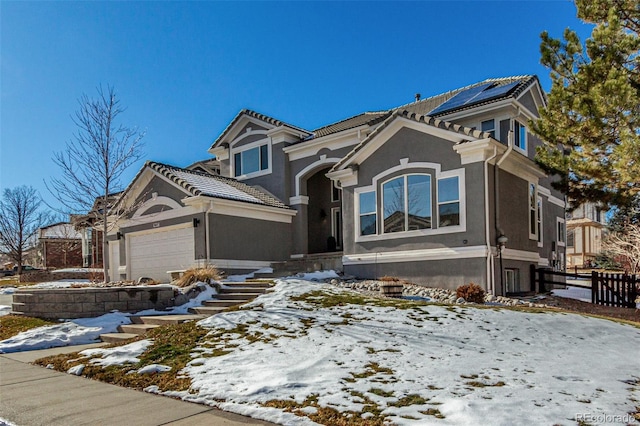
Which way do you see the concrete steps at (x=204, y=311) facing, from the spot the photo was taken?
facing the viewer and to the left of the viewer

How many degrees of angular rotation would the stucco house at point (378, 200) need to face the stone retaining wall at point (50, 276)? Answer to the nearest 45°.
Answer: approximately 90° to its right

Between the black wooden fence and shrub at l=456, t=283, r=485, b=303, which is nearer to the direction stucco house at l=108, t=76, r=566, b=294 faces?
the shrub

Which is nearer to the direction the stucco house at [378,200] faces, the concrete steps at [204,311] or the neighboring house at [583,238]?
the concrete steps

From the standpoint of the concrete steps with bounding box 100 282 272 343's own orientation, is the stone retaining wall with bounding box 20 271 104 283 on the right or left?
on its right

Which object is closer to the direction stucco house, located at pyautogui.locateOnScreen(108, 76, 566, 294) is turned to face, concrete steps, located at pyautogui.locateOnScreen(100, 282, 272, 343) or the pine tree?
the concrete steps

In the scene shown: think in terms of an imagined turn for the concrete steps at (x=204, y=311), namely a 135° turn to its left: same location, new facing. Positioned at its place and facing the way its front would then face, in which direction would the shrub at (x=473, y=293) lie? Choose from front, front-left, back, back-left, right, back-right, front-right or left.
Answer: front

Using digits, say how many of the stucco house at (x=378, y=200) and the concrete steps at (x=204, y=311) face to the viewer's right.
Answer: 0

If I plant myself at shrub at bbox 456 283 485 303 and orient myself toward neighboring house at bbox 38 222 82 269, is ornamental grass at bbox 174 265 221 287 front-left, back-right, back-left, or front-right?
front-left

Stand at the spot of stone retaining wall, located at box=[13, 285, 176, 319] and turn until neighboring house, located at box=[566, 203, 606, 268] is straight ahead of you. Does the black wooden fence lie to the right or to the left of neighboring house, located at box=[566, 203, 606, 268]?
right

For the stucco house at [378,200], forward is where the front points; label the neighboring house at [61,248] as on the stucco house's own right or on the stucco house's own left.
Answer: on the stucco house's own right

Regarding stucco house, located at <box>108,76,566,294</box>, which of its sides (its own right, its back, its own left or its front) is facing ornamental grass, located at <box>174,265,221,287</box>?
front

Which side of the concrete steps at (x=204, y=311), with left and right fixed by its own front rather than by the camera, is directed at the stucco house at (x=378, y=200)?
back
